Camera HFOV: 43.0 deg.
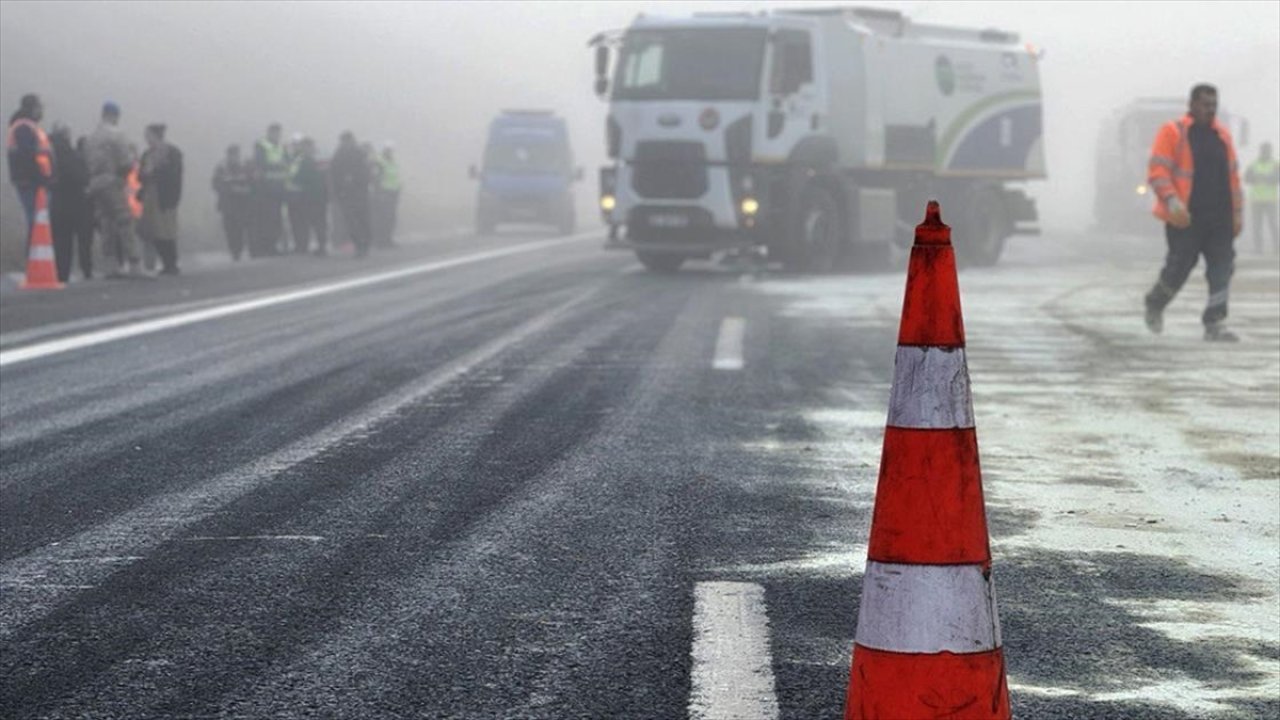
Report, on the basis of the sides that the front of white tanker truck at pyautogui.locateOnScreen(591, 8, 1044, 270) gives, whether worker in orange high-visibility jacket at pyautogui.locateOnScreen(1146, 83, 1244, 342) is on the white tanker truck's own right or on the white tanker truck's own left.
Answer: on the white tanker truck's own left

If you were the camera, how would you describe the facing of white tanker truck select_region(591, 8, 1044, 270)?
facing the viewer and to the left of the viewer

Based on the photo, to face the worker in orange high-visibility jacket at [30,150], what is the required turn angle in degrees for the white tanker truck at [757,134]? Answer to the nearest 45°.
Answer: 0° — it already faces them

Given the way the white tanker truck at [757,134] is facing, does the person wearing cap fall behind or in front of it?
in front

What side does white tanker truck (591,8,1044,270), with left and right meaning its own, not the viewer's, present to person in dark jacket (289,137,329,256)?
right

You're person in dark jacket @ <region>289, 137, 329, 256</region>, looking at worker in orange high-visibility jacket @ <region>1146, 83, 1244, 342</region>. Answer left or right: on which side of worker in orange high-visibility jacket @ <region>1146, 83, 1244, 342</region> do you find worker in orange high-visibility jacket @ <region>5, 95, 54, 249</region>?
right

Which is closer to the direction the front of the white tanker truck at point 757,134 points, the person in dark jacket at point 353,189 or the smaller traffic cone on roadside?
the smaller traffic cone on roadside

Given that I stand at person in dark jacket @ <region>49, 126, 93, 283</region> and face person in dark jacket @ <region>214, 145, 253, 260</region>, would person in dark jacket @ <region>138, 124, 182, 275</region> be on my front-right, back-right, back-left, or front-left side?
front-right

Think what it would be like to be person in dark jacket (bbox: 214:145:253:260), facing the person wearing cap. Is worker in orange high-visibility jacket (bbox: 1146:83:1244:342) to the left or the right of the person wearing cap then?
left

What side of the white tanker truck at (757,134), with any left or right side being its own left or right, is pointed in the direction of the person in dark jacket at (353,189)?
right

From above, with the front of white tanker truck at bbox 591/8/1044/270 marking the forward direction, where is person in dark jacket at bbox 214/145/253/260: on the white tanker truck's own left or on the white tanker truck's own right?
on the white tanker truck's own right

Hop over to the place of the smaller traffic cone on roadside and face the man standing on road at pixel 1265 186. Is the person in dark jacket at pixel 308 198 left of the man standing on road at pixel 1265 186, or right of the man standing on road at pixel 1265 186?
left

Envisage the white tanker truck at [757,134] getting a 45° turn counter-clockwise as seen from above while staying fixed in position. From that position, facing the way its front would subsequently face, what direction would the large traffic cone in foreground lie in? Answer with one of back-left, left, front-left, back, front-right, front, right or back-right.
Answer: front

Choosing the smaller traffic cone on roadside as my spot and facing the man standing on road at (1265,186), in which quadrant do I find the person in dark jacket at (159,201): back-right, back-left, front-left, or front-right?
front-left
